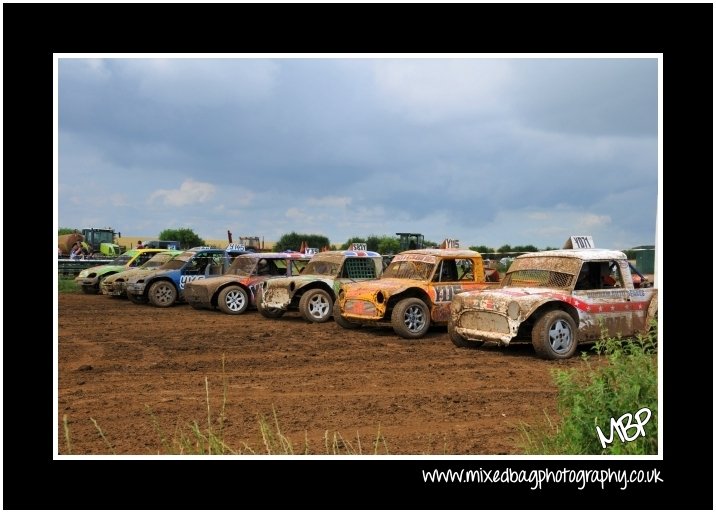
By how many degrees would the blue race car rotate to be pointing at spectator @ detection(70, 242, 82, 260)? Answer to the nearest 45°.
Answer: approximately 135° to its right

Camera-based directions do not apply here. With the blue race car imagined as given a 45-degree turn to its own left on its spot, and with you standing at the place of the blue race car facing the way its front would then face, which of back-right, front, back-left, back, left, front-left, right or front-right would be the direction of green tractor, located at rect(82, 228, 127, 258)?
back
